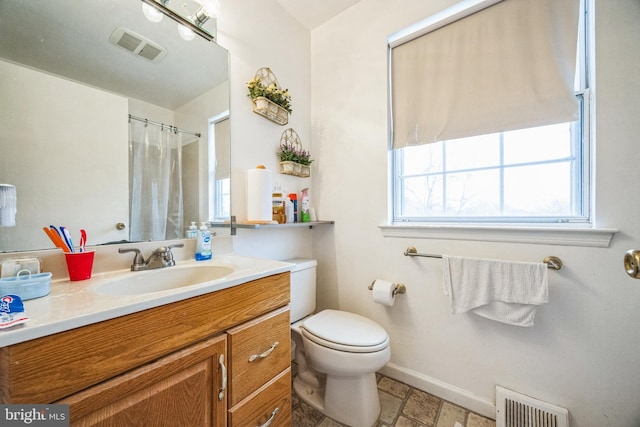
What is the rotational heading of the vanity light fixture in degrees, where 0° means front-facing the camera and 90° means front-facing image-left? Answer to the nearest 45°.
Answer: approximately 315°

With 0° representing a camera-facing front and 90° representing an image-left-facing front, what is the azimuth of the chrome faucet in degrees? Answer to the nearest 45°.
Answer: approximately 315°

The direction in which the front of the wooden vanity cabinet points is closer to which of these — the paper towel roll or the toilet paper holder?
the toilet paper holder

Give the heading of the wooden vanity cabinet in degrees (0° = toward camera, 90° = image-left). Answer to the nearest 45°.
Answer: approximately 315°

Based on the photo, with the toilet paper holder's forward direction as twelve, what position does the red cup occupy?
The red cup is roughly at 12 o'clock from the toilet paper holder.

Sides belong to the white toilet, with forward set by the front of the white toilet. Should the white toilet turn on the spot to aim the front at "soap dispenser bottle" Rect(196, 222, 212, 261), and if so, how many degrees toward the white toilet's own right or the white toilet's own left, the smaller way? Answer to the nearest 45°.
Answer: approximately 135° to the white toilet's own right
